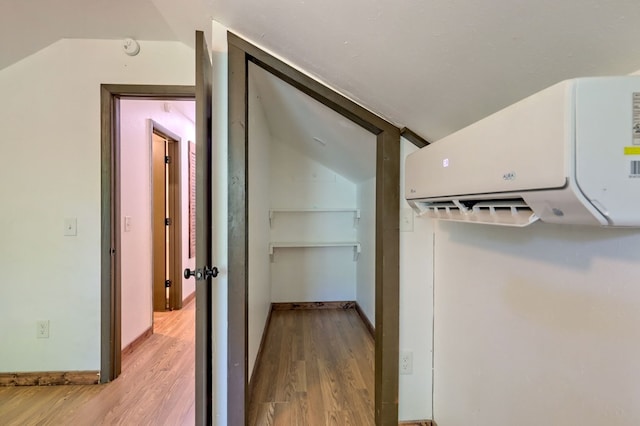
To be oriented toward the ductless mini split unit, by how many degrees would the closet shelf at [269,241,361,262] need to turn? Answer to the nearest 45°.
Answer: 0° — it already faces it

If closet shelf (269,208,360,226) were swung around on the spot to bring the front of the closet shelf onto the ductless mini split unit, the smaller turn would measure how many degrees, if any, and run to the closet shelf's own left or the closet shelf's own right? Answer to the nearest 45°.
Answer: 0° — it already faces it

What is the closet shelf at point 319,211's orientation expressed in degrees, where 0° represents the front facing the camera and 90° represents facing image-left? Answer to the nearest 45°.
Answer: approximately 0°

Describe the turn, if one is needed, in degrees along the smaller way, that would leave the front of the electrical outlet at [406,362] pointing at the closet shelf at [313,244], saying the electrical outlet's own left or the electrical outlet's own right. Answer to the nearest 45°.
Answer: approximately 135° to the electrical outlet's own right

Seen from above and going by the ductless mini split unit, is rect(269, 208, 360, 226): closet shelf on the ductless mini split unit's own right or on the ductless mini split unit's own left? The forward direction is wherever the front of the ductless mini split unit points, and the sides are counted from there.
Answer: on the ductless mini split unit's own right

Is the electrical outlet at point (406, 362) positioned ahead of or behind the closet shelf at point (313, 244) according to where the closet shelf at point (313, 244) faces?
ahead

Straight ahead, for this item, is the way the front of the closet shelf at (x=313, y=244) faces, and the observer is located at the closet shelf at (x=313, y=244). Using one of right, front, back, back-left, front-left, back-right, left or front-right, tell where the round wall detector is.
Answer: front-right

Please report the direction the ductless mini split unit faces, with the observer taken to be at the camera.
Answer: facing the viewer and to the left of the viewer

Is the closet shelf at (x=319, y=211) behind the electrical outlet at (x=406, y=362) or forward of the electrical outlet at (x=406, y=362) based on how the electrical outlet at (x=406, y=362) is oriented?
behind

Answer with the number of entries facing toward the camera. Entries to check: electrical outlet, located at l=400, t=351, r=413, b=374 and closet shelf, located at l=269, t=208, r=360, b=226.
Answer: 2

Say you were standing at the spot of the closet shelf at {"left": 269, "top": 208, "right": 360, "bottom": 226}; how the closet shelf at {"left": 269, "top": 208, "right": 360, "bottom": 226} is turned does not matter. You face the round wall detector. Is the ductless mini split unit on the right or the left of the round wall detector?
left
